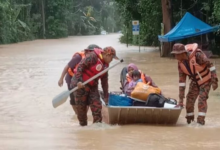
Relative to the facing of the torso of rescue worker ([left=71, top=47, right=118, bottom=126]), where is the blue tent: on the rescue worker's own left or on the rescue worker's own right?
on the rescue worker's own left

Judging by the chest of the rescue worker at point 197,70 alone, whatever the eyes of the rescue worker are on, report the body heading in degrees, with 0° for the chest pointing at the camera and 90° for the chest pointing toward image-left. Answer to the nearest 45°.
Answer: approximately 45°

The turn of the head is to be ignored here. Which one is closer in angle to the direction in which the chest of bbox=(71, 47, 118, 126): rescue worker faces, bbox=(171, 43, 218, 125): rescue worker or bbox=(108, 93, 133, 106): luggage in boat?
the rescue worker

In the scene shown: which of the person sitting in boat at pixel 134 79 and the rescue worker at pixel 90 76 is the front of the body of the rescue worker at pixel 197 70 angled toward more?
the rescue worker

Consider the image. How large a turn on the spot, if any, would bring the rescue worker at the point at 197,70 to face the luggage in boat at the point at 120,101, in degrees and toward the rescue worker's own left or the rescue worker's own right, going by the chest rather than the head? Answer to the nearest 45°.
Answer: approximately 45° to the rescue worker's own right

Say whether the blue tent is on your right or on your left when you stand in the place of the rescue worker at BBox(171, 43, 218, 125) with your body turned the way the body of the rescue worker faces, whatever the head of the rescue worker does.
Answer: on your right

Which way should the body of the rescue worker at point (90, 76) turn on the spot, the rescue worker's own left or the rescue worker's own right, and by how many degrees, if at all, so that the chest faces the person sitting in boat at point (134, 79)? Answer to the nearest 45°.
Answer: approximately 90° to the rescue worker's own left

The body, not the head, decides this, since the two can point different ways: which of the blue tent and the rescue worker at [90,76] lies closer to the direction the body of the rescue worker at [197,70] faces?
the rescue worker

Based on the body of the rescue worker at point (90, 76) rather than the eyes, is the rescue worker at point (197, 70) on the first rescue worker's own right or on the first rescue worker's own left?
on the first rescue worker's own left

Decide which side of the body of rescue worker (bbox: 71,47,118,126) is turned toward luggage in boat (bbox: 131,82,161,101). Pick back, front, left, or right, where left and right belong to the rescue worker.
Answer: left

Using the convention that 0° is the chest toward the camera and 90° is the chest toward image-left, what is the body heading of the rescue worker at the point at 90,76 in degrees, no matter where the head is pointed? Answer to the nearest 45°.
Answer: approximately 315°

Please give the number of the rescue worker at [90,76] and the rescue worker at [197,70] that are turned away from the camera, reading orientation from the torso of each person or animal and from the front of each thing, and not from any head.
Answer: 0
